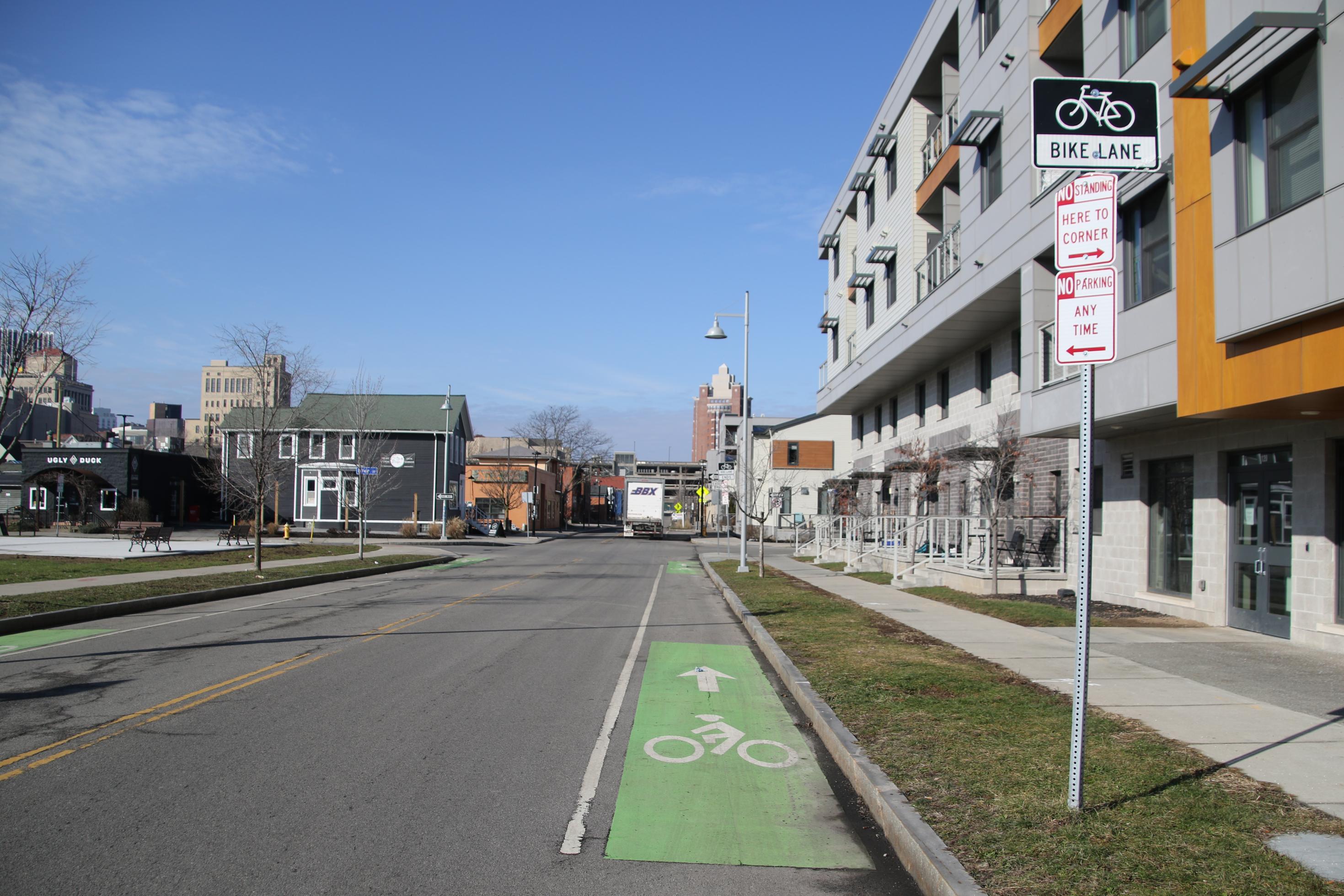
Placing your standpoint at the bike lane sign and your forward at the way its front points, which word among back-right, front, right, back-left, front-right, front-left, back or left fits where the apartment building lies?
back

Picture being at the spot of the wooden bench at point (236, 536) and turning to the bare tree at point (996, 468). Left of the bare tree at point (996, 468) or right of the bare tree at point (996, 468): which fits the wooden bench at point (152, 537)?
right

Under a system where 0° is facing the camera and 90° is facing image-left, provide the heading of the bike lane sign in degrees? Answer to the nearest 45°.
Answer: approximately 0°

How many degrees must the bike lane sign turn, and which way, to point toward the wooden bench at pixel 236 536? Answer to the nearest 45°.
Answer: approximately 135° to its right

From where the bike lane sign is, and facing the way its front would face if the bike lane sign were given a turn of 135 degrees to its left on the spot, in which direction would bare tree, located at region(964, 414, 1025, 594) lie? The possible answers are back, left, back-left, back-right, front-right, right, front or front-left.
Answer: front-left

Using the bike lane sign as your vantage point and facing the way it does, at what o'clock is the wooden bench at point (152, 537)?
The wooden bench is roughly at 4 o'clock from the bike lane sign.

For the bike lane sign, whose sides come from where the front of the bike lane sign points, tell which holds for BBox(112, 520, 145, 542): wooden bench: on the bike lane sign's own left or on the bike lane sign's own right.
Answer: on the bike lane sign's own right
